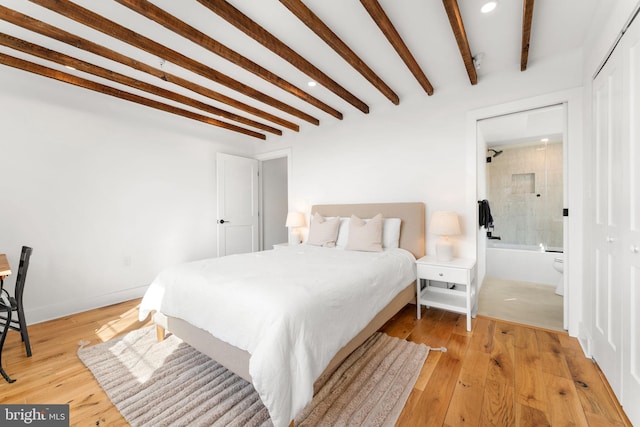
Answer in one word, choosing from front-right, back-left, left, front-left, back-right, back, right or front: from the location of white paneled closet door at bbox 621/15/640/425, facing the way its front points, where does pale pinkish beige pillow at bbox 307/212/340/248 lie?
front

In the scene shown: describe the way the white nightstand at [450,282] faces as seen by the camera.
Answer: facing the viewer and to the left of the viewer

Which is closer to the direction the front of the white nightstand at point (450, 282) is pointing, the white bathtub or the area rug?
the area rug

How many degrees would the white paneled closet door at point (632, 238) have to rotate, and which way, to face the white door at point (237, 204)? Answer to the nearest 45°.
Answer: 0° — it already faces it

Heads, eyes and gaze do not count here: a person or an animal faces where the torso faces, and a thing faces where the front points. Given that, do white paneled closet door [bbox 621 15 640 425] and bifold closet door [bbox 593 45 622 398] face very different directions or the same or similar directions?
same or similar directions

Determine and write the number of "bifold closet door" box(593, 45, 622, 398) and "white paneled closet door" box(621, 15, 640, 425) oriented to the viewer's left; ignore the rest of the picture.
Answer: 2

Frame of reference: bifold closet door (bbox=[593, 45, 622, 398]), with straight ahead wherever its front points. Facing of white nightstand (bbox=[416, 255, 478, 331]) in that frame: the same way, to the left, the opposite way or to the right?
to the left

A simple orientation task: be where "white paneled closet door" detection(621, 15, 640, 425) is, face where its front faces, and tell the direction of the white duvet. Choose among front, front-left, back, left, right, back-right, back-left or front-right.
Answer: front-left

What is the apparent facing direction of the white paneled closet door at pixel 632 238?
to the viewer's left

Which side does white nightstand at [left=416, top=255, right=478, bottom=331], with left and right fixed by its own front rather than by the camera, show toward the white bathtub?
back

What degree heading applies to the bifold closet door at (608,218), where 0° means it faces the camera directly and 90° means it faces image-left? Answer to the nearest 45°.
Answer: approximately 90°

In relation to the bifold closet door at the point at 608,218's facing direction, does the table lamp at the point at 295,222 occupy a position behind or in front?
in front

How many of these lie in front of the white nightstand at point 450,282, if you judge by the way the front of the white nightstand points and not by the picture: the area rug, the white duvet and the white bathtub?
2
